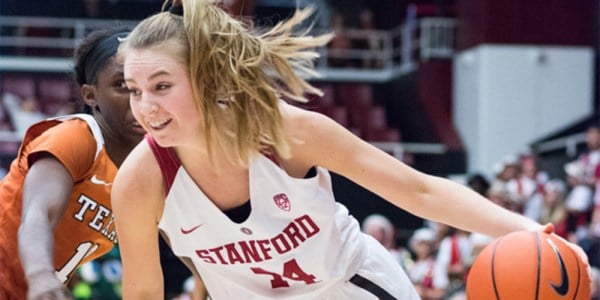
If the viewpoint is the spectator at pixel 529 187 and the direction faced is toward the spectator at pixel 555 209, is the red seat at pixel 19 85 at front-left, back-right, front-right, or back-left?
back-right

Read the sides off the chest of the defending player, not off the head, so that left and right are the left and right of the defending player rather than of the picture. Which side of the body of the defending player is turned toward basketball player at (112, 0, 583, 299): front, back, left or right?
front

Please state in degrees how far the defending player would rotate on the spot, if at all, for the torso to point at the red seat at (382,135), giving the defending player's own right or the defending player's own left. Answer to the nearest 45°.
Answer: approximately 90° to the defending player's own left

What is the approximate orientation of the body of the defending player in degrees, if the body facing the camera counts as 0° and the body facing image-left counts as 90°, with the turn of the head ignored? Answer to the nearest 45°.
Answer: approximately 315°

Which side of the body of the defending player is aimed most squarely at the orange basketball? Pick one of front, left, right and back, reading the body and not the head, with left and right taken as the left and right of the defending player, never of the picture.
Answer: front

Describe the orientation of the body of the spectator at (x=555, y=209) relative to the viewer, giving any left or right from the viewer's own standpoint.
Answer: facing the viewer and to the left of the viewer

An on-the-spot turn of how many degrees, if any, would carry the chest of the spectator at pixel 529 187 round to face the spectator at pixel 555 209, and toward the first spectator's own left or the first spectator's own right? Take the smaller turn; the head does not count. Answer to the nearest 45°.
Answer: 0° — they already face them

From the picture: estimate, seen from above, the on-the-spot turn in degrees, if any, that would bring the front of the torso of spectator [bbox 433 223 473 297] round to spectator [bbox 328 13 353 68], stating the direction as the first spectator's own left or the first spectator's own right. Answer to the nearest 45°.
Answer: approximately 180°

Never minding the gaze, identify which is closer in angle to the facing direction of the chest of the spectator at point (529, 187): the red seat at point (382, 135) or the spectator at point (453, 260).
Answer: the spectator

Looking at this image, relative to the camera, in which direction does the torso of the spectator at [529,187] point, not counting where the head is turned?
toward the camera

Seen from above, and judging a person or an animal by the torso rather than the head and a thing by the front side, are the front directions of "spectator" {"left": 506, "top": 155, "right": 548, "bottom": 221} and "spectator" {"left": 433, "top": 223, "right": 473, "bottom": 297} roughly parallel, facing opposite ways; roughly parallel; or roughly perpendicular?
roughly parallel

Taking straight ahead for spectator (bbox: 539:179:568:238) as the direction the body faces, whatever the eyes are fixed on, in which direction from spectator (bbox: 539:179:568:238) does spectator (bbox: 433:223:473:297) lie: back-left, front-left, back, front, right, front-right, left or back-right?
front

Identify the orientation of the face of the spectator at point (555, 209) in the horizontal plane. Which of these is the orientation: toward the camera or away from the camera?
toward the camera

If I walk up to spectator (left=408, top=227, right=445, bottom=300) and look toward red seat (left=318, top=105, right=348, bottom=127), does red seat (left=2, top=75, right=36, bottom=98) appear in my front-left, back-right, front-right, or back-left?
front-left
